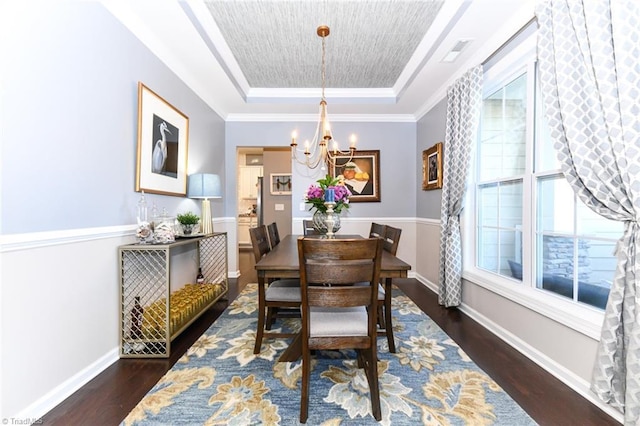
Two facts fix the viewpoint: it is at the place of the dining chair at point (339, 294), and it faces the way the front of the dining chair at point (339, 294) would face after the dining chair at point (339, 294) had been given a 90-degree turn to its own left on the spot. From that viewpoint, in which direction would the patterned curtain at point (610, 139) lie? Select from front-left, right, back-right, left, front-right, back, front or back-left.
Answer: back

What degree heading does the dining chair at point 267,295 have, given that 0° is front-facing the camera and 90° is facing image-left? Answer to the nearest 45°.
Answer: approximately 270°

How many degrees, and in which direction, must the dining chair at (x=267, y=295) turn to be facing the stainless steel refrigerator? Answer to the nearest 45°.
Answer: approximately 90° to its left

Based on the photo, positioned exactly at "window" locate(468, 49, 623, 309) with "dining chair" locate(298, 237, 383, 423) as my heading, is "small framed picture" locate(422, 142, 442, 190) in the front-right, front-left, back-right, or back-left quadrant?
back-right

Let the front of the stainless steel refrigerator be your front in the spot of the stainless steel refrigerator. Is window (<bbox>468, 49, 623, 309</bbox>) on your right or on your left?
on your left

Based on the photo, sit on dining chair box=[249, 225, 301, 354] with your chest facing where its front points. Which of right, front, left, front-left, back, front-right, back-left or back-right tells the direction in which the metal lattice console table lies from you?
back

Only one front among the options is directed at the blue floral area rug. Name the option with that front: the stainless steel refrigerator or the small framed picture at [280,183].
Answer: the small framed picture

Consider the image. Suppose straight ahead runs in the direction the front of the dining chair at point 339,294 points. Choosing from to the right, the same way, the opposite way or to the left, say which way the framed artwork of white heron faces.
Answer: to the right

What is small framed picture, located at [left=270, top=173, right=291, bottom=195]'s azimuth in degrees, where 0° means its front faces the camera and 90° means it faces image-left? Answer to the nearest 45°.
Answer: approximately 0°

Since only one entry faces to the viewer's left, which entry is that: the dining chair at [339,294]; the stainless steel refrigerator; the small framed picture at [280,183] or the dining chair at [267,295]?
the stainless steel refrigerator

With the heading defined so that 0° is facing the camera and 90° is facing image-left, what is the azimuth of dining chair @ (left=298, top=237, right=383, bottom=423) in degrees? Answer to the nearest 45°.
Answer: approximately 180°
